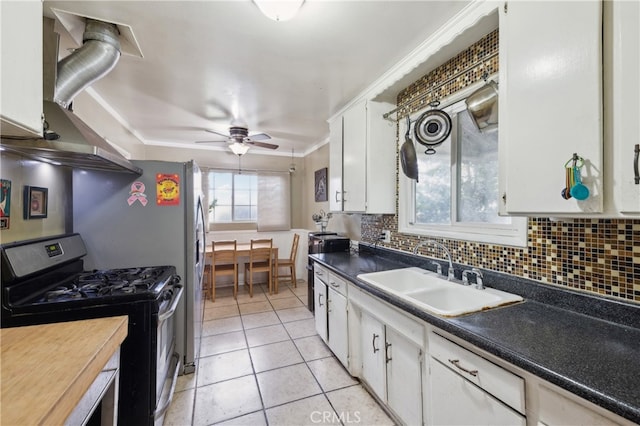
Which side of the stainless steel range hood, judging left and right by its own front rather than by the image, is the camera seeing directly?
right

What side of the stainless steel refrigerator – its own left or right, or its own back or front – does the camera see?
right

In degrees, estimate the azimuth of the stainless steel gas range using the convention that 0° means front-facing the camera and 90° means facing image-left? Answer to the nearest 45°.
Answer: approximately 270°

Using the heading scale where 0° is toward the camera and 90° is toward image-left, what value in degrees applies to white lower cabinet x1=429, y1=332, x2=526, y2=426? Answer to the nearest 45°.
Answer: approximately 45°

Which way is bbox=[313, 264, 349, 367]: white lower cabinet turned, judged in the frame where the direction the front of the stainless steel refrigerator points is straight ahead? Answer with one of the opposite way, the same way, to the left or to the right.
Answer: the opposite way

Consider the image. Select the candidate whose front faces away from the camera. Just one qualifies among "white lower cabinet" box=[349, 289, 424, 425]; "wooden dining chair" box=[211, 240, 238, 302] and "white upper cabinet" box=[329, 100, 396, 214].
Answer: the wooden dining chair

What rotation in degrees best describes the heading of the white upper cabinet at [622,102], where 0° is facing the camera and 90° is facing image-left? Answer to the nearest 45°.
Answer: approximately 45°

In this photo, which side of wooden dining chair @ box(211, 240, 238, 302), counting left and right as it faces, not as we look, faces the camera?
back

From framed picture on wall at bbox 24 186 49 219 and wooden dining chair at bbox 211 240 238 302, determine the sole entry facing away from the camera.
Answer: the wooden dining chair

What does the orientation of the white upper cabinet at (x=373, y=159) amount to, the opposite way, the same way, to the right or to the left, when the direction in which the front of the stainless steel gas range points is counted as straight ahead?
the opposite way

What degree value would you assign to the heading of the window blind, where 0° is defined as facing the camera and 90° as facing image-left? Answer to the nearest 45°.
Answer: approximately 0°

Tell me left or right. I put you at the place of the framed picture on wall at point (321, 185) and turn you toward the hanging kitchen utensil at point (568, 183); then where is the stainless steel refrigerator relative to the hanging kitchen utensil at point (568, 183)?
right
